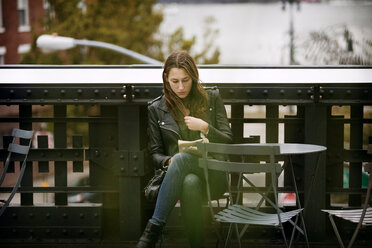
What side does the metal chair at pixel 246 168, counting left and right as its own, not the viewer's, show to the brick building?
left

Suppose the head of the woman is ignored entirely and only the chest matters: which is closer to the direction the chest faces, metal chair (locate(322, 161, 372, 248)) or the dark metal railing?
the metal chair

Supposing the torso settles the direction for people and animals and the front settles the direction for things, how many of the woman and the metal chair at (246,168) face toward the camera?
1

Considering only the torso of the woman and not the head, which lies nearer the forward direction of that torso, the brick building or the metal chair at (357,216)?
the metal chair

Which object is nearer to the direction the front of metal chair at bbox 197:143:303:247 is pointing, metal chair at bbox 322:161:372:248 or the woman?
the metal chair

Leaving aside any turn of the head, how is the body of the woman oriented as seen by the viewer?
toward the camera

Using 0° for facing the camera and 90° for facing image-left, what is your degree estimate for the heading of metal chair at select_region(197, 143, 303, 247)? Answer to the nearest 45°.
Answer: approximately 225°

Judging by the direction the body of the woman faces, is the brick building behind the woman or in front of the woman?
behind

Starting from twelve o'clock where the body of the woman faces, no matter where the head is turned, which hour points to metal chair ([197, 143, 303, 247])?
The metal chair is roughly at 11 o'clock from the woman.
